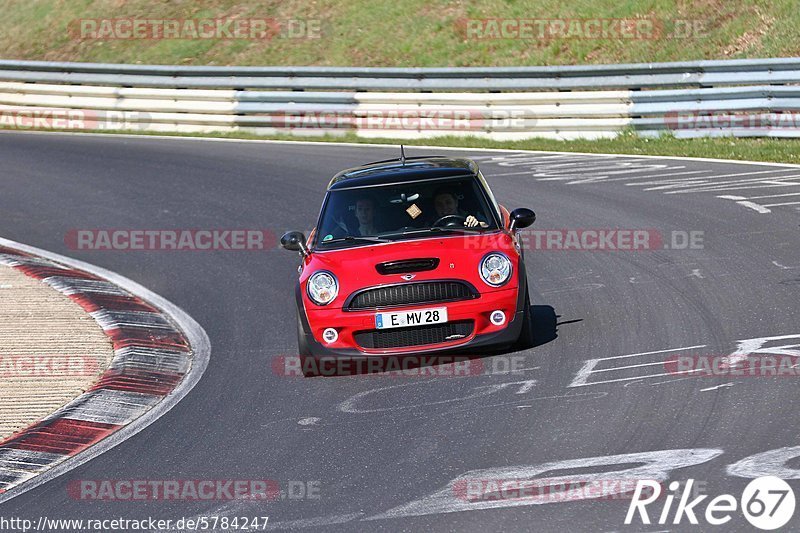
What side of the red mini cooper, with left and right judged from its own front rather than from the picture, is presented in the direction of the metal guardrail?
back

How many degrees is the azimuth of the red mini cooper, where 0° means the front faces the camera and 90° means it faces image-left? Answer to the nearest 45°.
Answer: approximately 0°
